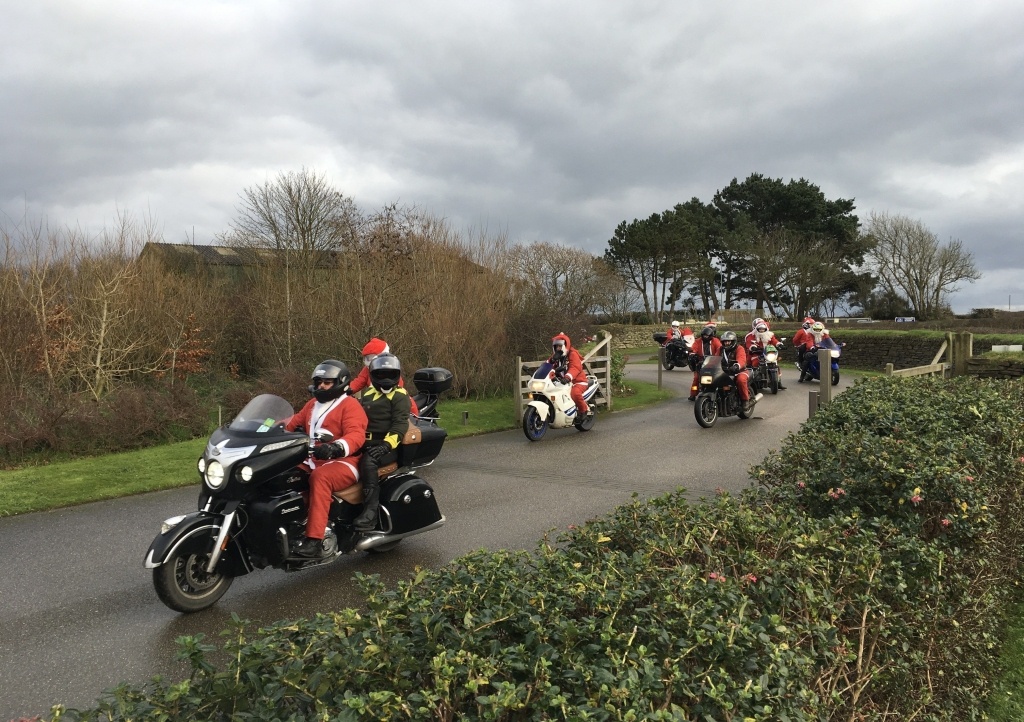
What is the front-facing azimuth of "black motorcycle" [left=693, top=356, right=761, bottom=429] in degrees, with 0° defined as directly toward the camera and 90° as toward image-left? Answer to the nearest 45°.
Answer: approximately 45°

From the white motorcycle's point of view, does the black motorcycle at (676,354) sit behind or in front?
behind

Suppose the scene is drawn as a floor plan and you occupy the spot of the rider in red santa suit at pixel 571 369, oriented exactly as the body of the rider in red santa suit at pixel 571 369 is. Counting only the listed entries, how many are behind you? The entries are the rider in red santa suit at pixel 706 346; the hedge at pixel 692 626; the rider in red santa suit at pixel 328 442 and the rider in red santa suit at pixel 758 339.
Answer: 2

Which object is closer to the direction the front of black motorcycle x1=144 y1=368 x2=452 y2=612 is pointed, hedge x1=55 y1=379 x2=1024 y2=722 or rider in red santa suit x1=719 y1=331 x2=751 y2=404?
the hedge

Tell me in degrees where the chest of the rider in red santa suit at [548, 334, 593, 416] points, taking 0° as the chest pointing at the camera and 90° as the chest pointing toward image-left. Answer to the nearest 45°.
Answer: approximately 45°

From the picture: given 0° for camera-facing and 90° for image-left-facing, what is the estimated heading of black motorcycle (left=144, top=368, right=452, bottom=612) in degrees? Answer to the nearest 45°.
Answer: approximately 45°
